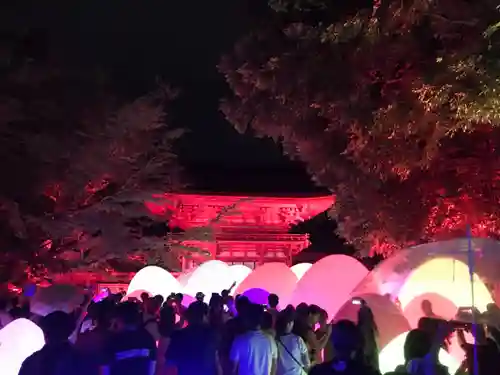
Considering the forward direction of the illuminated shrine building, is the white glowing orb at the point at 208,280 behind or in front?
in front

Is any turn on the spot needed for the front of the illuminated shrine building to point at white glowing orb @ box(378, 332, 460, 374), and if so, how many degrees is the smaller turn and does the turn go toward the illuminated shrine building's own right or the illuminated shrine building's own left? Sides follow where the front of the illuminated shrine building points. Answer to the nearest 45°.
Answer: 0° — it already faces it

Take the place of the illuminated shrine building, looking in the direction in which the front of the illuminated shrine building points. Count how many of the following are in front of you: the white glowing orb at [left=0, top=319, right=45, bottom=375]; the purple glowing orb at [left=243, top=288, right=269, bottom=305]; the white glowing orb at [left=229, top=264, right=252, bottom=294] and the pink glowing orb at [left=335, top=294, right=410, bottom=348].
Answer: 4

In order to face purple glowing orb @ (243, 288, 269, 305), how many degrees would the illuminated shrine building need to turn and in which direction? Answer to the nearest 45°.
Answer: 0° — it already faces it

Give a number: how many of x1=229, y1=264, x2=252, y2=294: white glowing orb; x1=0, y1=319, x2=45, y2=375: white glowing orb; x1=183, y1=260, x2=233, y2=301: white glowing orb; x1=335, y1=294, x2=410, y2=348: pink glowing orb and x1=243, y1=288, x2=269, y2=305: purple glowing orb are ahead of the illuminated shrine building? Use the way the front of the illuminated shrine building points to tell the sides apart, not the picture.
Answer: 5

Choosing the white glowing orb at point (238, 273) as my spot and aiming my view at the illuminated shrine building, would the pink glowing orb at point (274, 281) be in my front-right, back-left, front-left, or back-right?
back-right

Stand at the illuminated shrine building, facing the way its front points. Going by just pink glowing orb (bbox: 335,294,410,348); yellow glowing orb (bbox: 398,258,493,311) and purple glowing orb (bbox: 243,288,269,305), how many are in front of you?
3

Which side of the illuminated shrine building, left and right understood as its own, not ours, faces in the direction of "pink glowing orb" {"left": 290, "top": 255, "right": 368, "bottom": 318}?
front

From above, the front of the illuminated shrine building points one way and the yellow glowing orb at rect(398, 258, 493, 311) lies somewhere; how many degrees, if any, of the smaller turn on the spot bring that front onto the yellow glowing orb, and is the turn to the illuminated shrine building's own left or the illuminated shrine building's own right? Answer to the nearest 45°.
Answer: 0° — it already faces it

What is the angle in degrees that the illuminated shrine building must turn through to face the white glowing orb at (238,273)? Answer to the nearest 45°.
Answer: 0° — it already faces it

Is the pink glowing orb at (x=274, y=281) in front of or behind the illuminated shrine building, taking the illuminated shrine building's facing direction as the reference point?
in front

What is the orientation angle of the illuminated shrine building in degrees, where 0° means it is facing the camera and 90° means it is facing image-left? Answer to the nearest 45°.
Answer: approximately 0°

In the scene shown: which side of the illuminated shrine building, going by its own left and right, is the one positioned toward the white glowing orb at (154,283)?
front

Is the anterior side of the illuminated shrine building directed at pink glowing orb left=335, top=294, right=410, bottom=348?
yes

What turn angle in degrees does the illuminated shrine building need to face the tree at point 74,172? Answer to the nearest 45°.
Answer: approximately 45° to its right
